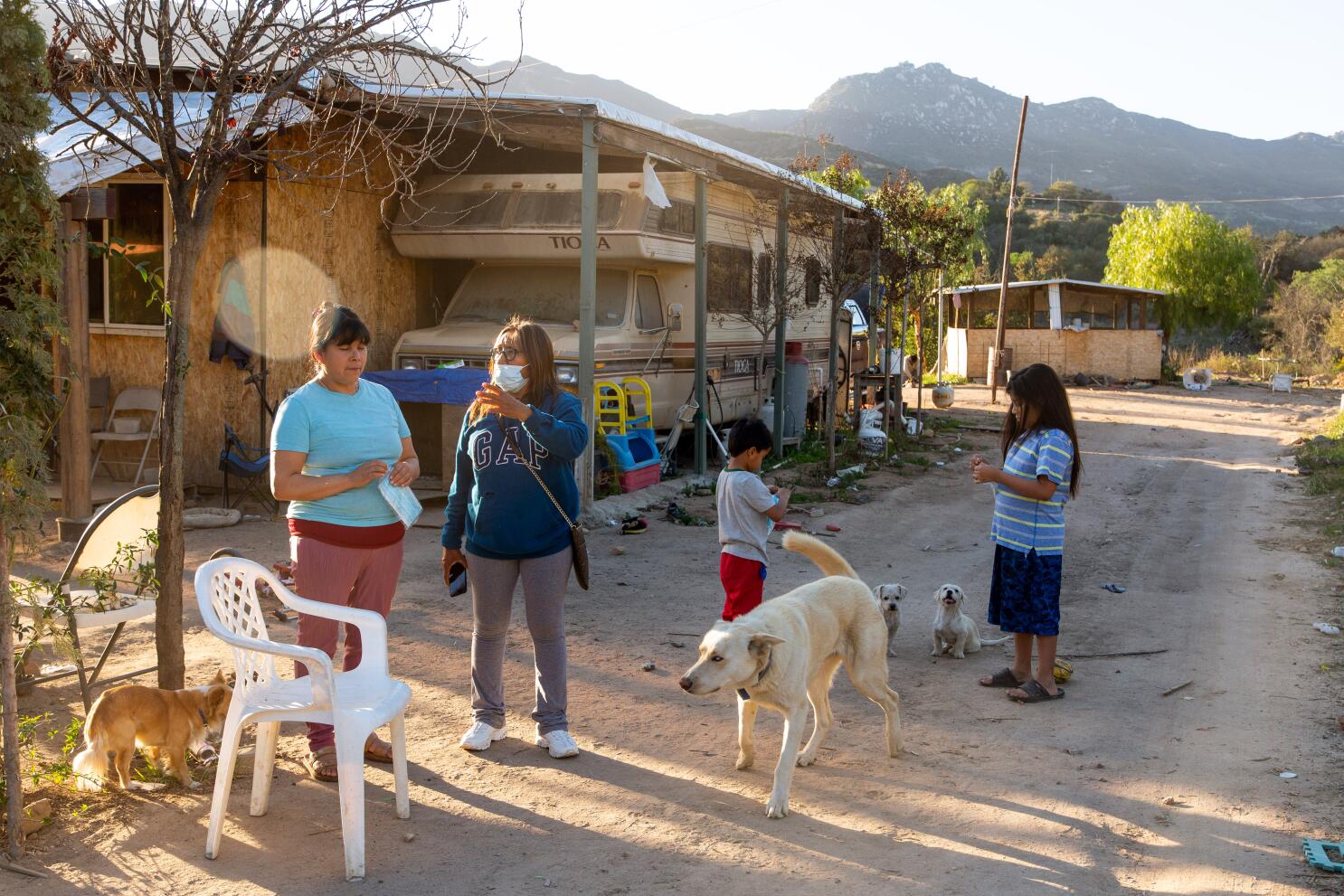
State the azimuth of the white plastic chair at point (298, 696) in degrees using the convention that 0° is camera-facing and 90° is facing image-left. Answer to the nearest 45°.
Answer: approximately 315°

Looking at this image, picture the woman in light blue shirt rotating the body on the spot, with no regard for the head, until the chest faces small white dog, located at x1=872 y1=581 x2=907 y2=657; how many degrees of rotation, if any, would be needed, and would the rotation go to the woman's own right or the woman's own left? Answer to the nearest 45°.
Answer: approximately 90° to the woman's own left

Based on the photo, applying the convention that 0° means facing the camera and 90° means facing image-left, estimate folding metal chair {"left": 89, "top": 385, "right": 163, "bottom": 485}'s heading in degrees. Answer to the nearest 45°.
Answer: approximately 45°

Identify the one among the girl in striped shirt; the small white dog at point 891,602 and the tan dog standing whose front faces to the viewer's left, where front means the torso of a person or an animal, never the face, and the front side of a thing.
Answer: the girl in striped shirt

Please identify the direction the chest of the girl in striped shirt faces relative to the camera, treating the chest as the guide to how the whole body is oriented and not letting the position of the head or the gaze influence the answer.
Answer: to the viewer's left

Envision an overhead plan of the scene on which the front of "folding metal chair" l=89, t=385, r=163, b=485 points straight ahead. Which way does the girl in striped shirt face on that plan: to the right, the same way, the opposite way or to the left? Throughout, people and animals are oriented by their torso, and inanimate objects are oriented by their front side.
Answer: to the right

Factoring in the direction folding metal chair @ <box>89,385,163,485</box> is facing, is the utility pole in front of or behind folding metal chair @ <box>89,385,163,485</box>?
behind

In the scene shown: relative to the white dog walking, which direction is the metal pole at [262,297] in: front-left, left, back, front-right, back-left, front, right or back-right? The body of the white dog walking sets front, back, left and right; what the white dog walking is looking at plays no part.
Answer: right

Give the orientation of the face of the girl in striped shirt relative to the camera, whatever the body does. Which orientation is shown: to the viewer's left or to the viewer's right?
to the viewer's left

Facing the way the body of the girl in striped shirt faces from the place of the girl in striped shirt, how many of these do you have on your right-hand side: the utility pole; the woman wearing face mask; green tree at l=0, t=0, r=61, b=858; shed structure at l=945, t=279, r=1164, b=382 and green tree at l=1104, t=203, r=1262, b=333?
3

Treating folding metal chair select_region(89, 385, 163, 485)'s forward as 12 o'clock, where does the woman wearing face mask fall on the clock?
The woman wearing face mask is roughly at 10 o'clock from the folding metal chair.

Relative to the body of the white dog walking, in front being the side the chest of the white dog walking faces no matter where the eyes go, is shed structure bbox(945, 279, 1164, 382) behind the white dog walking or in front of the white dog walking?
behind

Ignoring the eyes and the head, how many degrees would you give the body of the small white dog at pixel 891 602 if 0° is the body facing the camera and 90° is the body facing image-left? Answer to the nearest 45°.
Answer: approximately 0°
